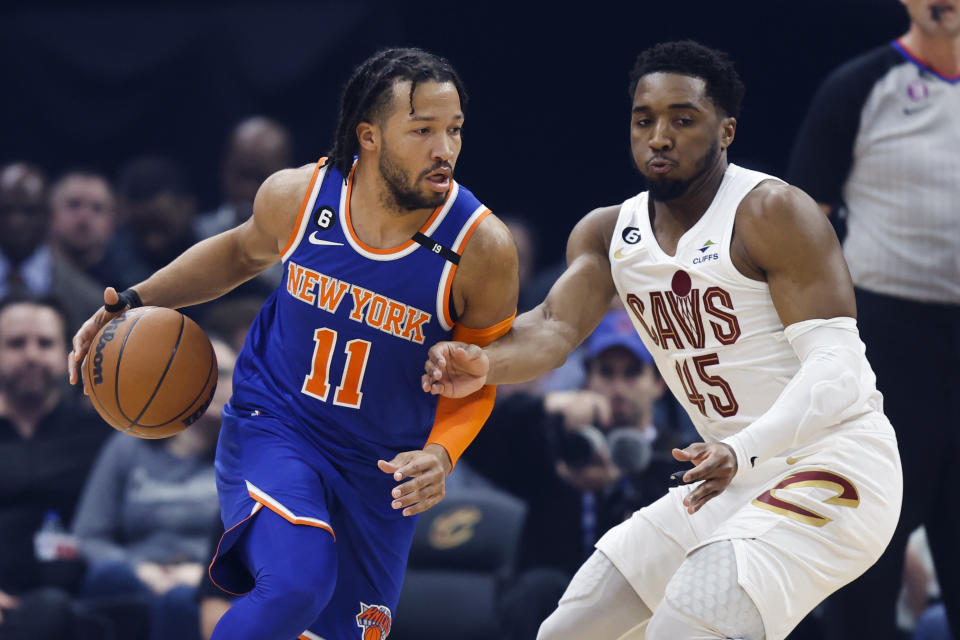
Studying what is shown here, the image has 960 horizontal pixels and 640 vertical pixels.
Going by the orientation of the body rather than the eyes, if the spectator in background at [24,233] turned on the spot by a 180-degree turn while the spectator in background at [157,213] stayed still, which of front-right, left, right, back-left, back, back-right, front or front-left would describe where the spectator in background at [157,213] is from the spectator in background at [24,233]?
right

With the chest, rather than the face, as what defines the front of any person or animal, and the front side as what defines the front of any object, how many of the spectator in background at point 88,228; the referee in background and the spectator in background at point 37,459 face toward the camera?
3

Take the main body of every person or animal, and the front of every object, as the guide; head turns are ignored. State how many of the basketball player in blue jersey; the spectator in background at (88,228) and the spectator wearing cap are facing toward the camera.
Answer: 3

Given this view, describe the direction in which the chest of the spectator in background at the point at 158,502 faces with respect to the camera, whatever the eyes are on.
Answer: toward the camera

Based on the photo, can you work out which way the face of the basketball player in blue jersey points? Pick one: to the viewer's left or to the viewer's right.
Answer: to the viewer's right

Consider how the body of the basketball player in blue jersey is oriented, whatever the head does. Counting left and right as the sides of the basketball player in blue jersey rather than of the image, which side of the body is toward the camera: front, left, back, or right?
front

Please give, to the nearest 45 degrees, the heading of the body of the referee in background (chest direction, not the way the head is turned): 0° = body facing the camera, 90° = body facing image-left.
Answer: approximately 0°

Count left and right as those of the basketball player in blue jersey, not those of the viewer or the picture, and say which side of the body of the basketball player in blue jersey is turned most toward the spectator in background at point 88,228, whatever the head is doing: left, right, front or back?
back

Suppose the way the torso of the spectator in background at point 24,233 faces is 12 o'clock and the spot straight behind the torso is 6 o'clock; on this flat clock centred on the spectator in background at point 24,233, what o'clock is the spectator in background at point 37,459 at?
the spectator in background at point 37,459 is roughly at 12 o'clock from the spectator in background at point 24,233.
